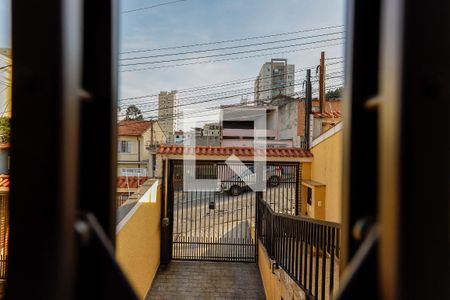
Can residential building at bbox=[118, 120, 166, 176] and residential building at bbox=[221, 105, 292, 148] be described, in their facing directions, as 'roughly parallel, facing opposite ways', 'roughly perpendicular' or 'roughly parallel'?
roughly parallel

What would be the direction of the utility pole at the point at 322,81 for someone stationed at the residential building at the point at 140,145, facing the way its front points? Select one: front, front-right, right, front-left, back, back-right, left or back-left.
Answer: front-left

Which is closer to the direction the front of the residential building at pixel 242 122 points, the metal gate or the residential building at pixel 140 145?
the metal gate

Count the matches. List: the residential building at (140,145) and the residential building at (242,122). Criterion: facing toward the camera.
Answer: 2

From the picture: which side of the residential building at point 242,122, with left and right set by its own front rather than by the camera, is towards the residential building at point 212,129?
right

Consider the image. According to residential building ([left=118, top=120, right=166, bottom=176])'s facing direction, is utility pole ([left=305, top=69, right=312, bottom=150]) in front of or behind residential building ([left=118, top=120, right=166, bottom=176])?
in front

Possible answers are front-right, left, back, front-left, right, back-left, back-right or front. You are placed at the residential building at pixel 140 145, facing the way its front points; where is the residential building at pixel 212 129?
back-left

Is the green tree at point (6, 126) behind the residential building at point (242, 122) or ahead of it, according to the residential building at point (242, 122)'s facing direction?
ahead

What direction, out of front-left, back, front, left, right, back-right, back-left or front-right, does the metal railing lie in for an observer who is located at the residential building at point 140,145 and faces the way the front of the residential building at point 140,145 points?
front

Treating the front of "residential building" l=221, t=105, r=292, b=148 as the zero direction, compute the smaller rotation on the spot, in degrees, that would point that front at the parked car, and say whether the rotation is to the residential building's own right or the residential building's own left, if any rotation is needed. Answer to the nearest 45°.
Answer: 0° — it already faces it

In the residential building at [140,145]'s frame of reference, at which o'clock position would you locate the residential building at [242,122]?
the residential building at [242,122] is roughly at 8 o'clock from the residential building at [140,145].

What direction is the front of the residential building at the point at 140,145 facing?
toward the camera

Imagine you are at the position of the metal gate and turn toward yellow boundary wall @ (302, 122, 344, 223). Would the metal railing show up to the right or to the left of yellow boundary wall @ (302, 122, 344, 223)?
right

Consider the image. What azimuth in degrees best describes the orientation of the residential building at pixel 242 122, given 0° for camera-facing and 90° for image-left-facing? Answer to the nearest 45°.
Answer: approximately 0°
